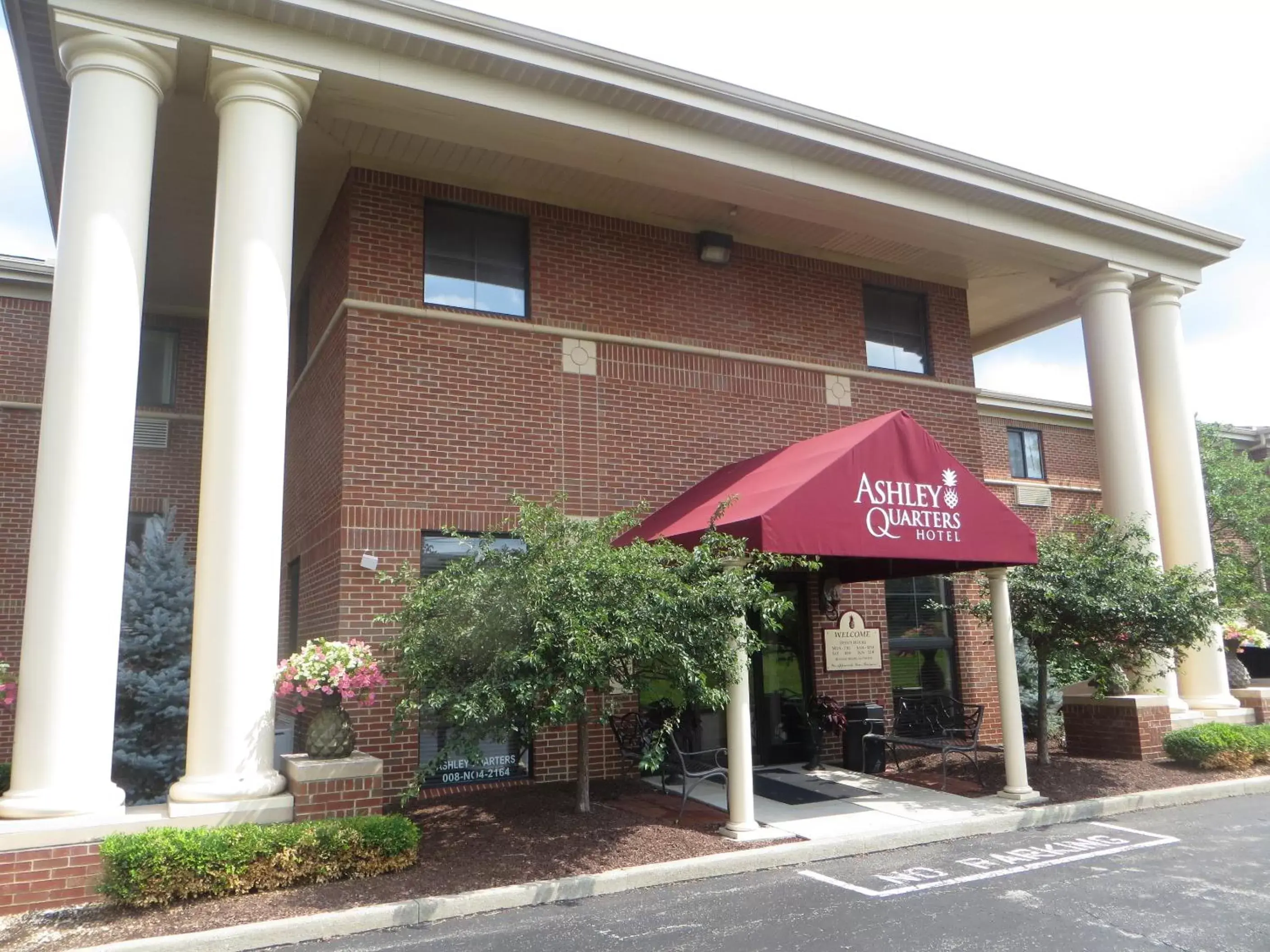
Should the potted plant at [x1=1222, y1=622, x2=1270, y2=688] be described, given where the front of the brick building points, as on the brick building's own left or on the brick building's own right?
on the brick building's own left

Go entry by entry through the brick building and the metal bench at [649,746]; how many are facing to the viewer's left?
0

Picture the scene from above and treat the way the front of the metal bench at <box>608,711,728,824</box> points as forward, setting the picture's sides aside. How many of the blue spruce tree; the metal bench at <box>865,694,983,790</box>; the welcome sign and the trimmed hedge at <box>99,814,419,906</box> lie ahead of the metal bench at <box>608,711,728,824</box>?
2

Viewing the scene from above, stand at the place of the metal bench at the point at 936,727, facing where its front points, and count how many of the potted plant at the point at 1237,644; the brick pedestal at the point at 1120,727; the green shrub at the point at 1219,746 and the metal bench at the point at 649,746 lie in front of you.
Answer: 1

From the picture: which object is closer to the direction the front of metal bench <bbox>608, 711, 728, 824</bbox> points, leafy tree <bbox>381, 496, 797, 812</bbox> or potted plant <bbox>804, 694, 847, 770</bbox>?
the potted plant

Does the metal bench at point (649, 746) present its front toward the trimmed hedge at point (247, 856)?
no

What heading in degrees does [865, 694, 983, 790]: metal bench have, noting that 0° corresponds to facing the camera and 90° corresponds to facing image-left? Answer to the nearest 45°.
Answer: approximately 45°
